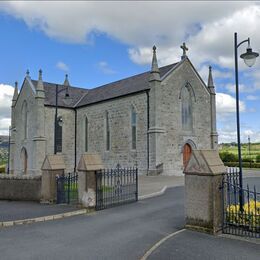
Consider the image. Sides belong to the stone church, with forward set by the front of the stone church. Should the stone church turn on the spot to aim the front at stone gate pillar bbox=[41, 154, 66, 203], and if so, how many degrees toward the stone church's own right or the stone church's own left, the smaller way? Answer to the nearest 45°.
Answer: approximately 45° to the stone church's own right

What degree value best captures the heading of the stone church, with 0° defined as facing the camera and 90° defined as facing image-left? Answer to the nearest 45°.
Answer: approximately 315°

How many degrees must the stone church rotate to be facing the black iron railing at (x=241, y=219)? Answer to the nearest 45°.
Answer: approximately 45° to its right

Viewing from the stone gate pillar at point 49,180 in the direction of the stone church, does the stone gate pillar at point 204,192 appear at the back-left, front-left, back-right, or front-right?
back-right

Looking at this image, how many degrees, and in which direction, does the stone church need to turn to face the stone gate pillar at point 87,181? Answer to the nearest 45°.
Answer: approximately 45° to its right
